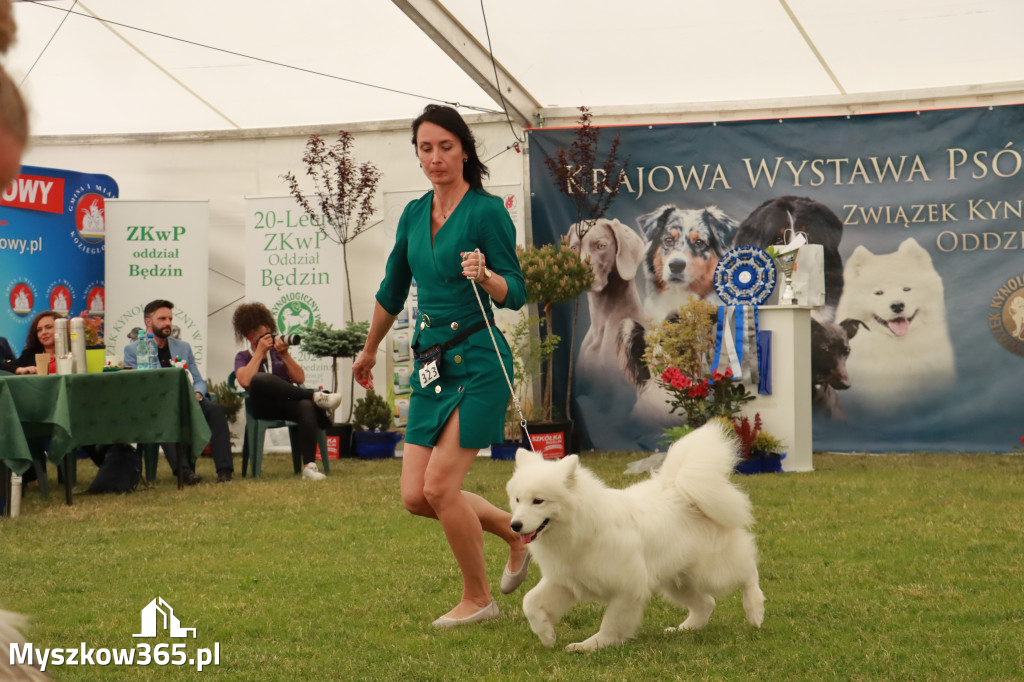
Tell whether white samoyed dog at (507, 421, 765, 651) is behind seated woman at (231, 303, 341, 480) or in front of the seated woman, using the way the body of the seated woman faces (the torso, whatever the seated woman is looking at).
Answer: in front

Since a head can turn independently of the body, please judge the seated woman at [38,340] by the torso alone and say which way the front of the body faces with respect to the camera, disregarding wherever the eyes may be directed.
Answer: toward the camera

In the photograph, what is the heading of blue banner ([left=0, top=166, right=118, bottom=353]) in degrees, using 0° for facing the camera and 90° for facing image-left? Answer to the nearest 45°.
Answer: approximately 0°

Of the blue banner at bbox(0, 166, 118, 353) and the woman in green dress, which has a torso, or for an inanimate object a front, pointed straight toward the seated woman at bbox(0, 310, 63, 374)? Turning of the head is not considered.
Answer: the blue banner

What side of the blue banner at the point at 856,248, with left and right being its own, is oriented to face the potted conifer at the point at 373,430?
right

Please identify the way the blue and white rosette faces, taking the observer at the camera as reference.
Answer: facing the viewer

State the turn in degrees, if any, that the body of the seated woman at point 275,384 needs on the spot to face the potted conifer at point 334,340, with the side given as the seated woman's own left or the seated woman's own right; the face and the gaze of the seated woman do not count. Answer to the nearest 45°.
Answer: approximately 90° to the seated woman's own left

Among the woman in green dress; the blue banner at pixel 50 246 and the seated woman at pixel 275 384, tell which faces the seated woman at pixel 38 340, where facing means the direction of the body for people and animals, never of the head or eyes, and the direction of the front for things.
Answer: the blue banner

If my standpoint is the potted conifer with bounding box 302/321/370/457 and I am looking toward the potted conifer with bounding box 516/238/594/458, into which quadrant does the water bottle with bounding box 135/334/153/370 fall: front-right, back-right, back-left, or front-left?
back-right

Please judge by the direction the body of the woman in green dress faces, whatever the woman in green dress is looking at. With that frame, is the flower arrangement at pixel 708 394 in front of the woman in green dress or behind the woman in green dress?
behind

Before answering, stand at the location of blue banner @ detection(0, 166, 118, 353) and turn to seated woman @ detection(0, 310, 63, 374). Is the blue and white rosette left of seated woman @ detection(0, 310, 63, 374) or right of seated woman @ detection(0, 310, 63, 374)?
left

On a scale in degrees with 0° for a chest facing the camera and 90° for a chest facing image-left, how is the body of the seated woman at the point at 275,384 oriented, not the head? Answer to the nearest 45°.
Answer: approximately 315°

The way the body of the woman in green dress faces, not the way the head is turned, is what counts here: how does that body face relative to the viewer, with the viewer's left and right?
facing the viewer and to the left of the viewer
